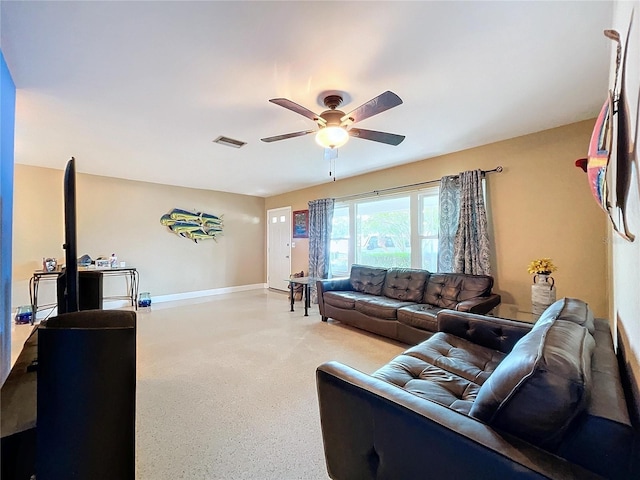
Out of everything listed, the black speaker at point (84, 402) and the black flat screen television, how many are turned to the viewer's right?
2

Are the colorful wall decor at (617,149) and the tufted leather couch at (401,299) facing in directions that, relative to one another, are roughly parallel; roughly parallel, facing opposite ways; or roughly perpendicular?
roughly perpendicular

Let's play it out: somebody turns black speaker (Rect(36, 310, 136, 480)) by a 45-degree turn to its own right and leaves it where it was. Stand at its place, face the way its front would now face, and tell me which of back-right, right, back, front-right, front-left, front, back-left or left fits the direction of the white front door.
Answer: left

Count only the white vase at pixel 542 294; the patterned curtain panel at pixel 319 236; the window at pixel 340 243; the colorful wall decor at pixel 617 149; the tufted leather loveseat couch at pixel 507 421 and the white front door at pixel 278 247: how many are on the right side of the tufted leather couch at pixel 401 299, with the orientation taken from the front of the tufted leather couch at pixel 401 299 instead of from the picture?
3

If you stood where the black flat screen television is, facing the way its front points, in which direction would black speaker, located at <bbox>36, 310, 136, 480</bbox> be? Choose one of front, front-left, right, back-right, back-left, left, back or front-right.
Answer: right

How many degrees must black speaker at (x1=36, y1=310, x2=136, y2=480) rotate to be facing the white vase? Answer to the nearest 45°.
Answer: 0° — it already faces it

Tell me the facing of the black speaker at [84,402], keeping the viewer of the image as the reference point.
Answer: facing to the right of the viewer

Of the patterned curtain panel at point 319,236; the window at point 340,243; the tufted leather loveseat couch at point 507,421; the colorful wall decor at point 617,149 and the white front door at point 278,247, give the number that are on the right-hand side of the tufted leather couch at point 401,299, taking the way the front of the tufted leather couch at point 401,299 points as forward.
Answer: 3

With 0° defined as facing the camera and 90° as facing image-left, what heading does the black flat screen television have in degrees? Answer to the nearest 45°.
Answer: approximately 270°

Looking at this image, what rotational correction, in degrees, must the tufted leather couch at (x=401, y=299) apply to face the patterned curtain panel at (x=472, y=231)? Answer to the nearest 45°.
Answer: approximately 135° to its left

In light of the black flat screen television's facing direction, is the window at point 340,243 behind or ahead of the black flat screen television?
ahead

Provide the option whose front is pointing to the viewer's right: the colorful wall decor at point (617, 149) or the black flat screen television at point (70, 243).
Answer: the black flat screen television
